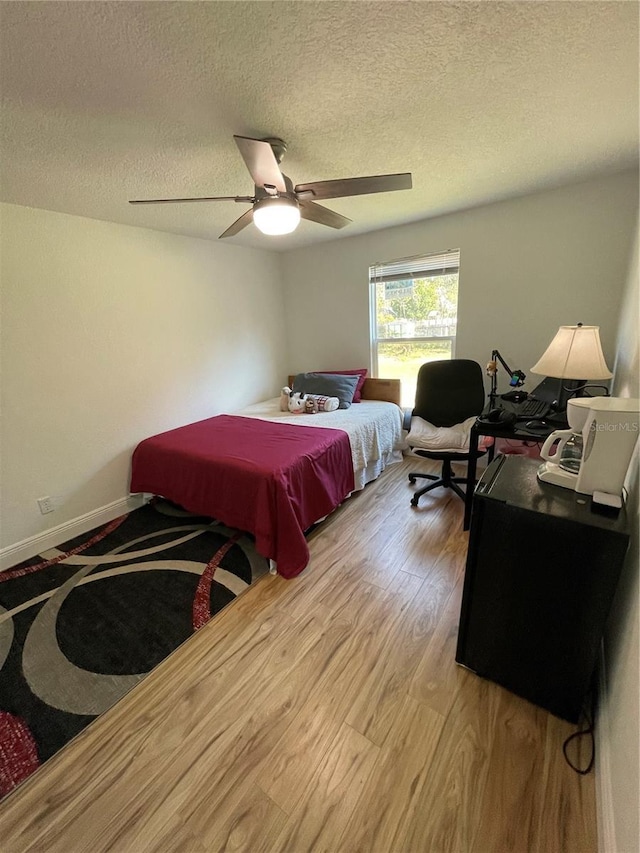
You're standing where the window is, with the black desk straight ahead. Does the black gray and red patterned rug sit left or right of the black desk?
right

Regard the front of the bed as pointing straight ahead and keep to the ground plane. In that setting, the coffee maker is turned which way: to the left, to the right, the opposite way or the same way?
to the right

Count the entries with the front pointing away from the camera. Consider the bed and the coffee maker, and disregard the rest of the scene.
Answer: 0

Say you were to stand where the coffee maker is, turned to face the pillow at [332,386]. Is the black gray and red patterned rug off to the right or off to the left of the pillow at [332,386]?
left

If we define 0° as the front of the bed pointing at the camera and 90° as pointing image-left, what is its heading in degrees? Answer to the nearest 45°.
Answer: approximately 45°

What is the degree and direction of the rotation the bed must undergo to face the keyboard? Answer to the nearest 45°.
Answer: approximately 135° to its left

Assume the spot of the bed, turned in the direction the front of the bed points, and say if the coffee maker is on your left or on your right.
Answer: on your left

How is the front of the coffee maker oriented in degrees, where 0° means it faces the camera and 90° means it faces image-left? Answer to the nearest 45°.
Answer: approximately 90°
